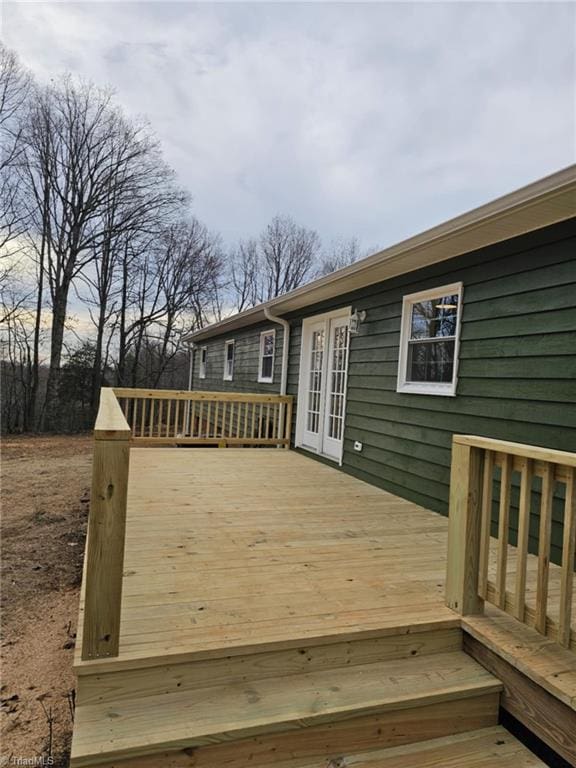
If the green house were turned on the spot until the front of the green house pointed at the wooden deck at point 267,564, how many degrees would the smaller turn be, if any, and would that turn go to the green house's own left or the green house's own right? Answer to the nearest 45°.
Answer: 0° — it already faces it

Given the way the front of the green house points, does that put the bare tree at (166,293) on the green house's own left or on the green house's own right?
on the green house's own right

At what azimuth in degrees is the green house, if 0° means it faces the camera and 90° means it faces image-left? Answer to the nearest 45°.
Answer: approximately 45°

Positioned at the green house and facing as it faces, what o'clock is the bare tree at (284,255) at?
The bare tree is roughly at 4 o'clock from the green house.

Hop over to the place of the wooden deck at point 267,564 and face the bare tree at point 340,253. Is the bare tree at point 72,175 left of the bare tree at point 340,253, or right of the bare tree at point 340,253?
left

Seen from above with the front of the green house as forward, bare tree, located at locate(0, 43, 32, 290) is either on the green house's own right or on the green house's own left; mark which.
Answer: on the green house's own right
